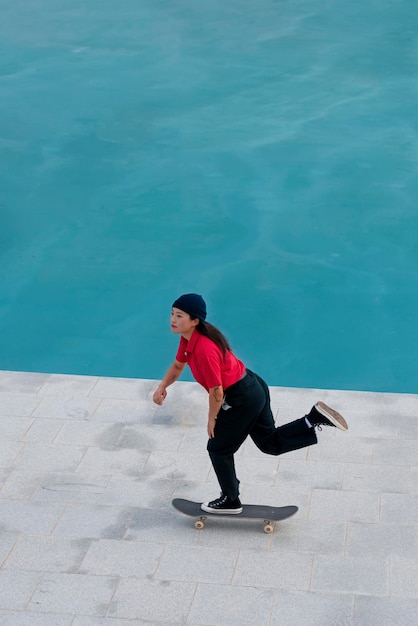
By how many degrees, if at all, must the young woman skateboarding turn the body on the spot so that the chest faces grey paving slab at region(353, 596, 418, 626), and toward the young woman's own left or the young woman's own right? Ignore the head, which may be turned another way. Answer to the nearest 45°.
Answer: approximately 135° to the young woman's own left

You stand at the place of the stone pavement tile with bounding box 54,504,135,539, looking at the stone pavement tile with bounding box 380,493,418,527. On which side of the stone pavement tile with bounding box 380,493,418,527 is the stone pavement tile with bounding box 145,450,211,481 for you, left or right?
left

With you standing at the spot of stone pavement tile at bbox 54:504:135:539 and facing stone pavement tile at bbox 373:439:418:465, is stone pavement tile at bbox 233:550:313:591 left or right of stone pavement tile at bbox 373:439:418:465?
right

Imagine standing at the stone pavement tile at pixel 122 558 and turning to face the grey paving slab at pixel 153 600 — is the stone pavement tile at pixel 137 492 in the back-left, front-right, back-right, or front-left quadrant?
back-left

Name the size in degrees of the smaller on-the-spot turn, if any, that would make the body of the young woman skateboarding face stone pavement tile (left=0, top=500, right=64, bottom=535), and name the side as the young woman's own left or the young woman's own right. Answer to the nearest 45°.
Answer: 0° — they already face it

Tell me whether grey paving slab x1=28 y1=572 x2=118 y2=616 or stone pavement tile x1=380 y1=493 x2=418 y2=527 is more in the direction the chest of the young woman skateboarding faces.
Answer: the grey paving slab

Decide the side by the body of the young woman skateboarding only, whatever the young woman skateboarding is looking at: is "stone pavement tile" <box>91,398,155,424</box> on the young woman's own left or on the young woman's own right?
on the young woman's own right

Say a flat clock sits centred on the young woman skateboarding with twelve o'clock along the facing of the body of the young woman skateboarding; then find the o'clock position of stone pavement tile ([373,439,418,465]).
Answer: The stone pavement tile is roughly at 5 o'clock from the young woman skateboarding.

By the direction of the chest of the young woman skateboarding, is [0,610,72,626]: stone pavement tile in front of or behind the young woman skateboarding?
in front

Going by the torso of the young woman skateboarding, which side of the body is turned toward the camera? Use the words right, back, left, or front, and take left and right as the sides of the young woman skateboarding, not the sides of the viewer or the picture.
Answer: left
